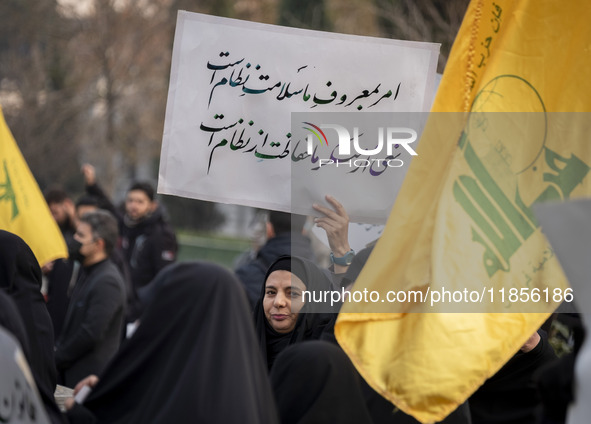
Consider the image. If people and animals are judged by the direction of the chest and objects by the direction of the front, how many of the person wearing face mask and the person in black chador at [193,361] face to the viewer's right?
0

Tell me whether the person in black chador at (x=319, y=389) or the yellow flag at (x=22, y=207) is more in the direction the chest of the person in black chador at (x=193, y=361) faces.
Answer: the yellow flag

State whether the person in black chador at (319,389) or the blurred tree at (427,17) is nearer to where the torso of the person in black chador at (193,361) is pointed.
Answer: the blurred tree

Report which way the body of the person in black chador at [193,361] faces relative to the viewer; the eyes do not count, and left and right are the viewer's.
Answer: facing away from the viewer and to the left of the viewer

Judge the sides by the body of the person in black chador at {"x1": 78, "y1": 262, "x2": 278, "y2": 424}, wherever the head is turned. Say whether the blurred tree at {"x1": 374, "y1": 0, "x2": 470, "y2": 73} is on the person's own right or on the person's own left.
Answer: on the person's own right

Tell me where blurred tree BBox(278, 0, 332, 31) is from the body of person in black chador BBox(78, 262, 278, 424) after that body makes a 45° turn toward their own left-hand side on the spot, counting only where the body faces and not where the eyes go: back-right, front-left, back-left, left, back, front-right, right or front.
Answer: right
